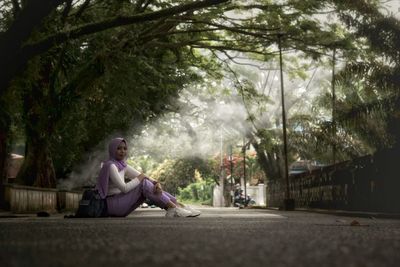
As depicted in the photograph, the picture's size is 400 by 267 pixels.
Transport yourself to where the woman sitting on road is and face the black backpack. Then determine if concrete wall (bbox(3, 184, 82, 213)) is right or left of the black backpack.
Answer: right

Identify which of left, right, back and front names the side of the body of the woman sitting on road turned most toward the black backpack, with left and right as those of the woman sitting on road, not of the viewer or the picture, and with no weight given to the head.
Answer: back

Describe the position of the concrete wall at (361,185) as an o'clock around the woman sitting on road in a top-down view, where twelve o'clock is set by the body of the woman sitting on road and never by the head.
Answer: The concrete wall is roughly at 11 o'clock from the woman sitting on road.

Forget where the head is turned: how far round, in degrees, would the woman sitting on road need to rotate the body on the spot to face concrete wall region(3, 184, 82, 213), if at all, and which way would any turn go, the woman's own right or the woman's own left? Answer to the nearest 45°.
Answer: approximately 135° to the woman's own left

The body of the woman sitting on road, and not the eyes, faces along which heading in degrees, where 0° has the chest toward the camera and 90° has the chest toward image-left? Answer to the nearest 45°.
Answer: approximately 270°
